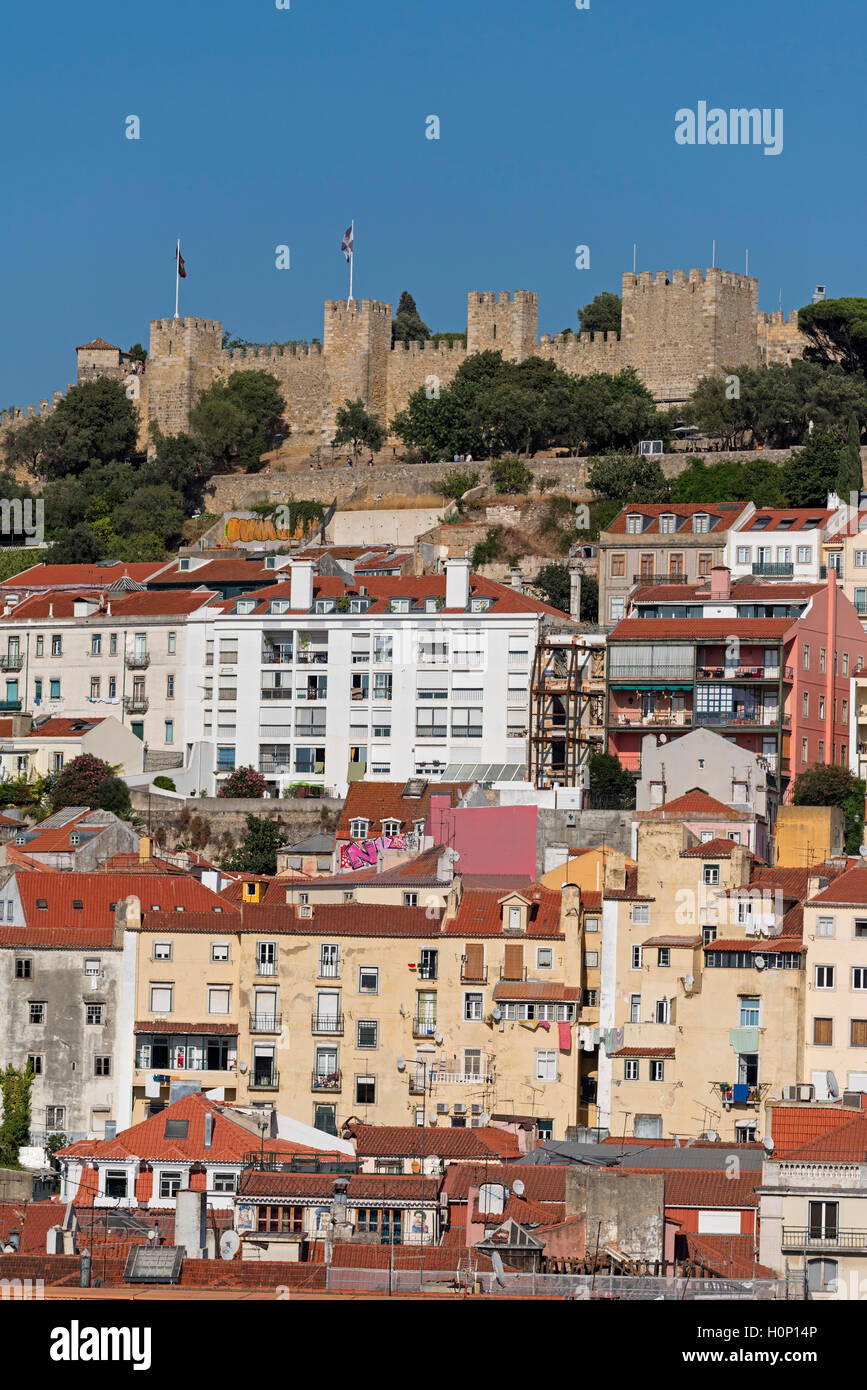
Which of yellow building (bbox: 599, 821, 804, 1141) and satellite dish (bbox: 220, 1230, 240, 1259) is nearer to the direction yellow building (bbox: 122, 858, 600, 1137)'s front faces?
the satellite dish

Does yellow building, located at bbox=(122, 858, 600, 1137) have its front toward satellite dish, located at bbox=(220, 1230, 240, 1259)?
yes

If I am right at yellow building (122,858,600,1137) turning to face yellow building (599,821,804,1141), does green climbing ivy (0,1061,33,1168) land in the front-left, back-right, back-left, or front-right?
back-right

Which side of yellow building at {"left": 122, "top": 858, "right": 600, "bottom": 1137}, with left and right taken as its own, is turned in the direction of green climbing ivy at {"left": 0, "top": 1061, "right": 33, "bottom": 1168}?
right

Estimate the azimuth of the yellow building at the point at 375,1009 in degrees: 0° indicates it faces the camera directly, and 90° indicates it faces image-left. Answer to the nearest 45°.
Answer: approximately 0°

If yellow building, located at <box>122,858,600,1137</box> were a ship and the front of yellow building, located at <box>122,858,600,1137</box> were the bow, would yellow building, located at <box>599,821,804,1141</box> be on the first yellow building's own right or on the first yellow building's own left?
on the first yellow building's own left

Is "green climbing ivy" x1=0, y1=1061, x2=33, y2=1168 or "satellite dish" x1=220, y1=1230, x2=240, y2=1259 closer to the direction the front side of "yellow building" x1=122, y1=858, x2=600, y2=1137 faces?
the satellite dish
